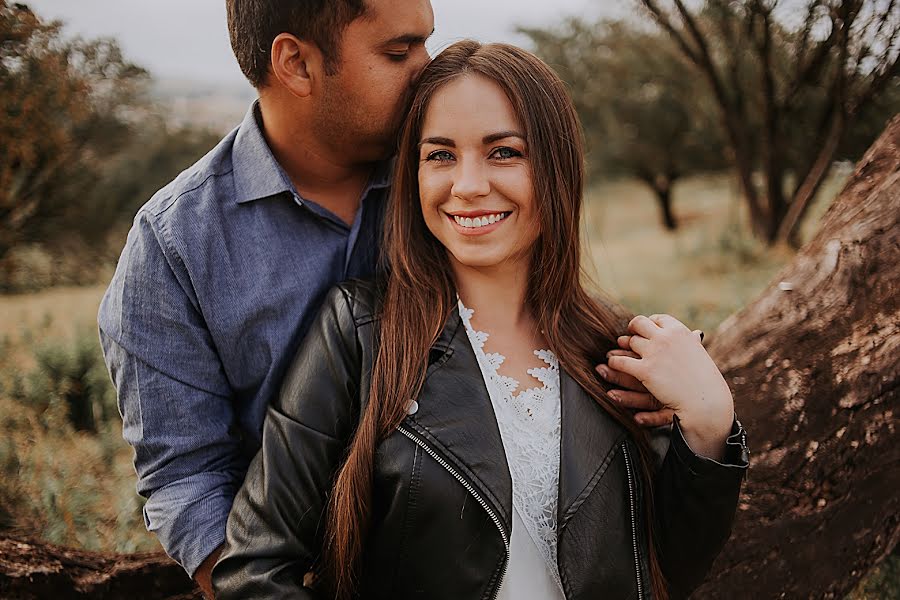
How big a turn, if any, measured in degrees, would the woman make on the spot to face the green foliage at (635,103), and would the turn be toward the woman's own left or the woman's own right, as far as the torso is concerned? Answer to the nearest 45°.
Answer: approximately 180°

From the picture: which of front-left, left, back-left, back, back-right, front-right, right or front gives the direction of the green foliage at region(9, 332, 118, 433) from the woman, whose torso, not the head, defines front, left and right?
back-right

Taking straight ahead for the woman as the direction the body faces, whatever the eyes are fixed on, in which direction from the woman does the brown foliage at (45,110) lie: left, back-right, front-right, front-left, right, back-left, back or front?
back-right

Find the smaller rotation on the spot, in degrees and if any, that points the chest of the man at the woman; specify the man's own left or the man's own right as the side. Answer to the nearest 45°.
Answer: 0° — they already face them

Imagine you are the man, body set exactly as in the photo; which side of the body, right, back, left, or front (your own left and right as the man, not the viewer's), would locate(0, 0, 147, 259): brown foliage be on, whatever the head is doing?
back

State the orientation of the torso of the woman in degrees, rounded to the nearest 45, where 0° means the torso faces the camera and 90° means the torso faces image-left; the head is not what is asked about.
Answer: approximately 0°

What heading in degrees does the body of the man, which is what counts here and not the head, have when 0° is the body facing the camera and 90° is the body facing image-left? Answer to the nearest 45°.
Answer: approximately 315°

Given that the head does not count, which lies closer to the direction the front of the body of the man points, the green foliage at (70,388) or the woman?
the woman

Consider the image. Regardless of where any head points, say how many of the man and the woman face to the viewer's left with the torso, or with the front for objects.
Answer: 0
